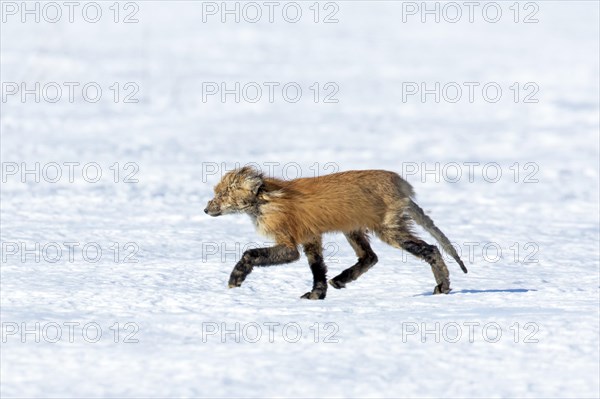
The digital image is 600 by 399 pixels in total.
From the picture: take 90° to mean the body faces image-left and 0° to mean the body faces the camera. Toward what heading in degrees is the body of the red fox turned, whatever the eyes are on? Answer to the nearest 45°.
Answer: approximately 90°
